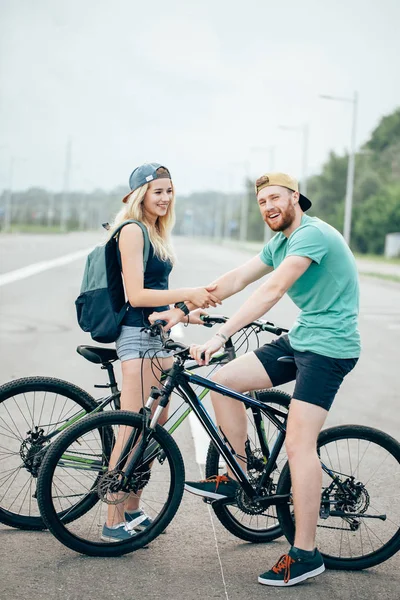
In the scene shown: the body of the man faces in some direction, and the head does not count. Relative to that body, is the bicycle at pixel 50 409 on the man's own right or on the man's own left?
on the man's own right

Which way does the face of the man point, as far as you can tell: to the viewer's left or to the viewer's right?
to the viewer's left

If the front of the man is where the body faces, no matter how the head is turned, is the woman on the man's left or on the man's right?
on the man's right

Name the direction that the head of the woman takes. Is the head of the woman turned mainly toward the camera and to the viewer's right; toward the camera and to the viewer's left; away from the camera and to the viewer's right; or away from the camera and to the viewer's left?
toward the camera and to the viewer's right

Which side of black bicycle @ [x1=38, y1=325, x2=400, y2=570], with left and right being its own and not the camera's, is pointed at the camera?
left
